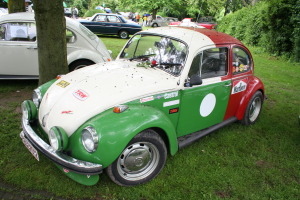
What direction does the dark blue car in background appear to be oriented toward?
to the viewer's left

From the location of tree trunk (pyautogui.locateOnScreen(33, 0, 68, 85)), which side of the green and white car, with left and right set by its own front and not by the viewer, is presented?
right

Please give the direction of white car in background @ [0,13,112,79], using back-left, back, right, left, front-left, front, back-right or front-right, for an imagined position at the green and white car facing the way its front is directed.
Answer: right

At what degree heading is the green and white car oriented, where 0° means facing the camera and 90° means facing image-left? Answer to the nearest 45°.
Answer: approximately 45°
